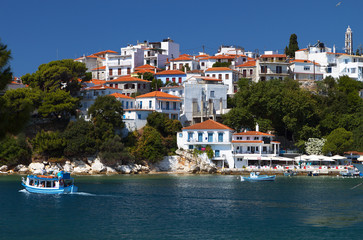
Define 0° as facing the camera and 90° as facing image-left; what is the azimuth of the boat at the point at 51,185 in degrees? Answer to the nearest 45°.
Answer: approximately 90°
